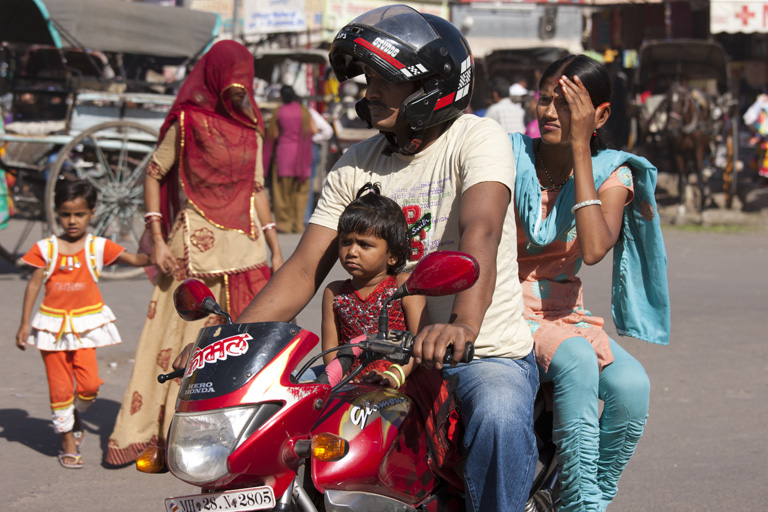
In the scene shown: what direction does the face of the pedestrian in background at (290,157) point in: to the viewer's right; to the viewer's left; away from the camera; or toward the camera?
away from the camera

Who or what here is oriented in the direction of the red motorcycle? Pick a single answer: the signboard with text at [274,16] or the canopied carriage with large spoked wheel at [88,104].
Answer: the signboard with text

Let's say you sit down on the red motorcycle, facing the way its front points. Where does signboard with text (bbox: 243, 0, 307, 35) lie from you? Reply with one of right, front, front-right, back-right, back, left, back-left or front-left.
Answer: back-right

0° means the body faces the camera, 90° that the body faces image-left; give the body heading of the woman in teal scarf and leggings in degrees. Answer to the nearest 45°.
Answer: approximately 45°

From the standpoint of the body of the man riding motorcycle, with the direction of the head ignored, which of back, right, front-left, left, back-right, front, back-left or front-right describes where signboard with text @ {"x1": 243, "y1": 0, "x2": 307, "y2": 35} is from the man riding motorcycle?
back-right

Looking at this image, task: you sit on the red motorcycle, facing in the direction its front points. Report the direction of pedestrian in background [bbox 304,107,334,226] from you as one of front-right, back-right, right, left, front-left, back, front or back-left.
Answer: back-right

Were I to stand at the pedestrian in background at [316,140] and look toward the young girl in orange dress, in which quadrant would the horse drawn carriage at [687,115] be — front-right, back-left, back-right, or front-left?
back-left
